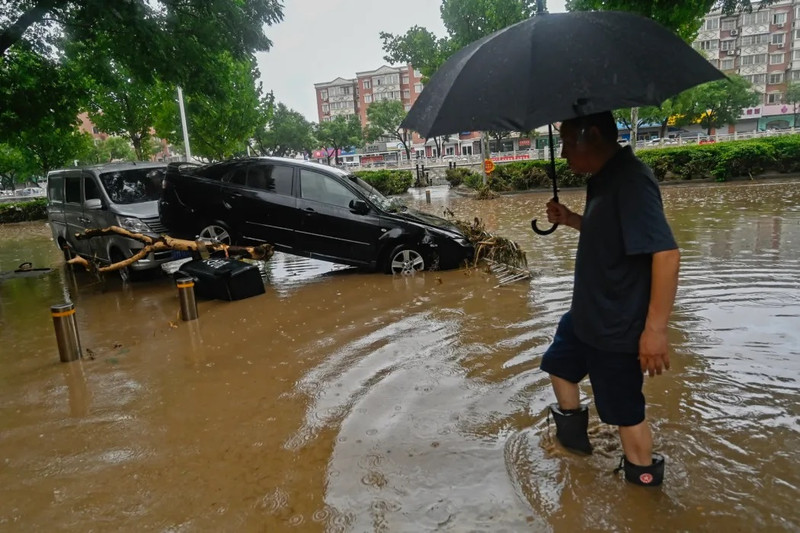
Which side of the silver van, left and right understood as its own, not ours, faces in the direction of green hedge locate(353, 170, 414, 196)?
left

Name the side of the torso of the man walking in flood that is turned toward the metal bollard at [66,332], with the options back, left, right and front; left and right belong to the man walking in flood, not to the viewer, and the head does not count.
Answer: front

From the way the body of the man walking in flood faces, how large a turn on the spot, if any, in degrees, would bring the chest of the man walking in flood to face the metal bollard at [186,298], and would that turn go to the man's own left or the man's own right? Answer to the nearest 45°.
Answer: approximately 45° to the man's own right

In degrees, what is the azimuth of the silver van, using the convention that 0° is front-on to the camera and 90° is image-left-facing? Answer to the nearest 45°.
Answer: approximately 315°

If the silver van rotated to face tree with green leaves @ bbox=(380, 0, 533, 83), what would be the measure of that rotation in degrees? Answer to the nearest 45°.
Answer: approximately 90° to its left

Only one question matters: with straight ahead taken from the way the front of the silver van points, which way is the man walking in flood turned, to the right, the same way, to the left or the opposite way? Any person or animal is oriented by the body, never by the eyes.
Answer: the opposite way

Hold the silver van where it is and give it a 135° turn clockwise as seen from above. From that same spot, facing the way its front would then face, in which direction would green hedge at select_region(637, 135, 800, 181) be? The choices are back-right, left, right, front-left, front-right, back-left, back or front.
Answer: back

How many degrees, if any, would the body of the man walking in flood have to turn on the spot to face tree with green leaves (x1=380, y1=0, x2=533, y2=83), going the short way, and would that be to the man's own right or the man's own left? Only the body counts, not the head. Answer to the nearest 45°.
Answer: approximately 90° to the man's own right

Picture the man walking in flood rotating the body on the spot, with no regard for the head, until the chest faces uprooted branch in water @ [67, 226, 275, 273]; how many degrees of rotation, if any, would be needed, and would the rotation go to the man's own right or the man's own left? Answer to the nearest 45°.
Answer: approximately 45° to the man's own right

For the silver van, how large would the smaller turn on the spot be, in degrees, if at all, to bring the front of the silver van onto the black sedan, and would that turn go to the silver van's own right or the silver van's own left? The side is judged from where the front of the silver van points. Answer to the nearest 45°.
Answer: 0° — it already faces it

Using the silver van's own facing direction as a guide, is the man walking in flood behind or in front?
in front

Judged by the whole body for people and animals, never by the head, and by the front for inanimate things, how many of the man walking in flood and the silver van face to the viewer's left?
1

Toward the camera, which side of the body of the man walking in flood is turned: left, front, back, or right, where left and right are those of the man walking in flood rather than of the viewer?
left

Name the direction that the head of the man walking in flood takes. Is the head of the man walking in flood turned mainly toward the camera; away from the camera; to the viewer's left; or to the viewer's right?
to the viewer's left

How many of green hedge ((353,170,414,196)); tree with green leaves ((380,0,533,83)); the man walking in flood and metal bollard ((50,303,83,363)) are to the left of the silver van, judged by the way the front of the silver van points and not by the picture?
2
